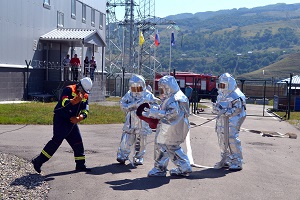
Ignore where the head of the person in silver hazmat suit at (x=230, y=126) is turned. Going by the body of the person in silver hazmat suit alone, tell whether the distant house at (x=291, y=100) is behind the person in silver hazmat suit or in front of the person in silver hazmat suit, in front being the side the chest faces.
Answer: behind

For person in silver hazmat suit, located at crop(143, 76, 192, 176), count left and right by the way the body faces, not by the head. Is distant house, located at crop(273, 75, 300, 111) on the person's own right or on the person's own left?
on the person's own right

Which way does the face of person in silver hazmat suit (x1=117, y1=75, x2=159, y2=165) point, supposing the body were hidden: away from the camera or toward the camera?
toward the camera

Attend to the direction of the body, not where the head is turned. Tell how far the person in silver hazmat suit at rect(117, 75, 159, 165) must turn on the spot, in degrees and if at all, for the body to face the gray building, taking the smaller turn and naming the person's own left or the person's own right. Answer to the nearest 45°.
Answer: approximately 180°

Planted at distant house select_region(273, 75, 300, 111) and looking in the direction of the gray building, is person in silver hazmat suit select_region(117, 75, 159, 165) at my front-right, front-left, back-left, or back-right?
front-left

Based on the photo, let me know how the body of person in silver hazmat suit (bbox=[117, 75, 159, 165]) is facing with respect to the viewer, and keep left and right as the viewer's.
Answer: facing the viewer

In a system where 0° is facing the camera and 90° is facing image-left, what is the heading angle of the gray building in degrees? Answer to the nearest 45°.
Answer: approximately 315°

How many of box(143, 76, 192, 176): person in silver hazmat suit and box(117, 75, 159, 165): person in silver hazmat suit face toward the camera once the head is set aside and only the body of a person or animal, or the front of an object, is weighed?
1

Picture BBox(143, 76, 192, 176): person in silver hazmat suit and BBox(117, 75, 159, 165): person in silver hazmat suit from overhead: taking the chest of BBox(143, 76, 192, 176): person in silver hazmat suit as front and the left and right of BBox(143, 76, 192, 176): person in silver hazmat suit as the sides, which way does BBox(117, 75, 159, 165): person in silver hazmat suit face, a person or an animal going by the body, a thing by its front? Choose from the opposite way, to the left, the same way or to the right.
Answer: to the left

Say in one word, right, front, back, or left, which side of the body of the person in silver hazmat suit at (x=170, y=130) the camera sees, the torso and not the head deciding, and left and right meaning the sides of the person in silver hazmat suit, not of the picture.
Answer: left

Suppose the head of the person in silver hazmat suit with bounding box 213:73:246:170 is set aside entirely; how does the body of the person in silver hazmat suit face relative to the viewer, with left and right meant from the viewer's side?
facing the viewer and to the left of the viewer

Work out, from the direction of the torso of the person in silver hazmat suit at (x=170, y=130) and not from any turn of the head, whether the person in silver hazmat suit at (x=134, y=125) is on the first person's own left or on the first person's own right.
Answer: on the first person's own right

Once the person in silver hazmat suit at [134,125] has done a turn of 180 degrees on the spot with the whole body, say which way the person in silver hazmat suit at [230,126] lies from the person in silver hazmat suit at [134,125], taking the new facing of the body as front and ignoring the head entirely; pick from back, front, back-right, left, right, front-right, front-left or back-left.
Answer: right

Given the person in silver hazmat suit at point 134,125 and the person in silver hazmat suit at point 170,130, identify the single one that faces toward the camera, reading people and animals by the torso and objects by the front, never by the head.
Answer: the person in silver hazmat suit at point 134,125
